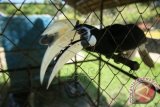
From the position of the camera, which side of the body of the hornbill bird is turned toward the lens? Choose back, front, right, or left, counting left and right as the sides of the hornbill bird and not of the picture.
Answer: left
